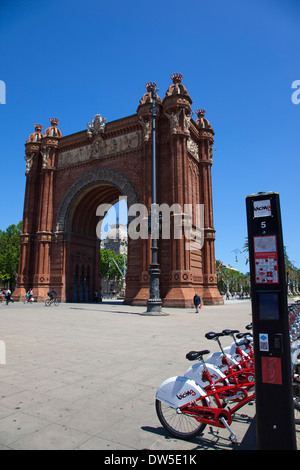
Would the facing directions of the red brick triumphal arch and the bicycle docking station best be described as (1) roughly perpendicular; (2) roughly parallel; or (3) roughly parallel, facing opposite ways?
roughly parallel

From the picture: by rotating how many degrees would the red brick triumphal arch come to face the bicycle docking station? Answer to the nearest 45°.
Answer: approximately 45° to its left

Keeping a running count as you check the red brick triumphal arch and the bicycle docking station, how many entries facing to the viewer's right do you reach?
0

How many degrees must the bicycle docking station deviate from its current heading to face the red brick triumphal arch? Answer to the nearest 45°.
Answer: approximately 135° to its right

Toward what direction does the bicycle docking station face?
toward the camera

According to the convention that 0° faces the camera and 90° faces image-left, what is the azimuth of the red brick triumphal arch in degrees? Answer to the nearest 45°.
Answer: approximately 45°
